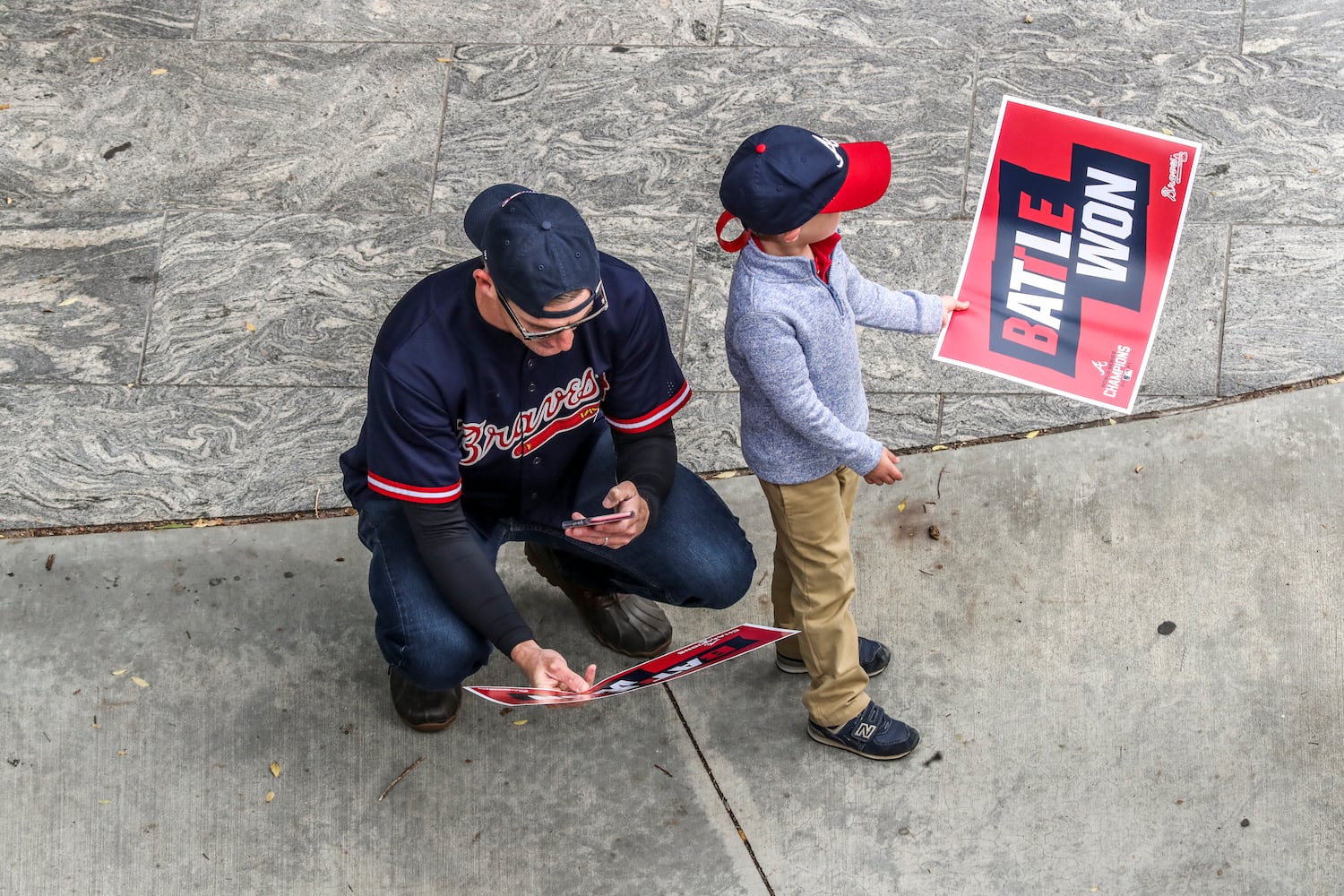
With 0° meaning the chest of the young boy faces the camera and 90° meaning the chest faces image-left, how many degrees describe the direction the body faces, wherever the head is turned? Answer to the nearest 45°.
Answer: approximately 270°
